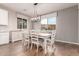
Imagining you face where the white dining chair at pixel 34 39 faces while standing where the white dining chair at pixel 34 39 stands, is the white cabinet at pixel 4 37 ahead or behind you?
behind

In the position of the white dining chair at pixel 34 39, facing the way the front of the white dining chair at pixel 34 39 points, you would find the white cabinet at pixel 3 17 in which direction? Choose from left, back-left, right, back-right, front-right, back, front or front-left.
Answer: back-left

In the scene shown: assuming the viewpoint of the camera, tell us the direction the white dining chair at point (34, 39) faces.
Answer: facing away from the viewer and to the right of the viewer
